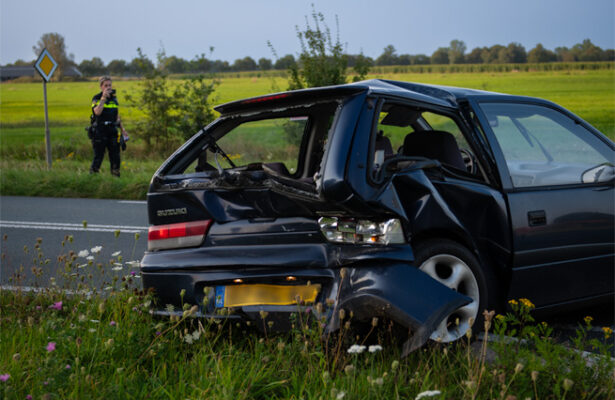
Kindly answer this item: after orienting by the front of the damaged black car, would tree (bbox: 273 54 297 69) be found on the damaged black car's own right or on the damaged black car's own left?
on the damaged black car's own left

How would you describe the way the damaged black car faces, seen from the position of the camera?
facing away from the viewer and to the right of the viewer

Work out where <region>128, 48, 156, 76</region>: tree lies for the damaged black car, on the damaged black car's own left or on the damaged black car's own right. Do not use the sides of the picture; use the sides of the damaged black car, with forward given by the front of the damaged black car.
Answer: on the damaged black car's own left

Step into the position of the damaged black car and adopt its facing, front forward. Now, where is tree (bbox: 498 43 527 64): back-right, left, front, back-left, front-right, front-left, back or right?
front-left

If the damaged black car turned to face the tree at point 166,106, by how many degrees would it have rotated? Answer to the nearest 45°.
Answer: approximately 45° to its left

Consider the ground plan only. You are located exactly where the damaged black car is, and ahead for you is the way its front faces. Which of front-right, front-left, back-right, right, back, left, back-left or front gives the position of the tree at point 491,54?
front-left

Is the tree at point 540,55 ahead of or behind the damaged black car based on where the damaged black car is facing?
ahead

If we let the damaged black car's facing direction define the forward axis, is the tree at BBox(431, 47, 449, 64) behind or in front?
in front
